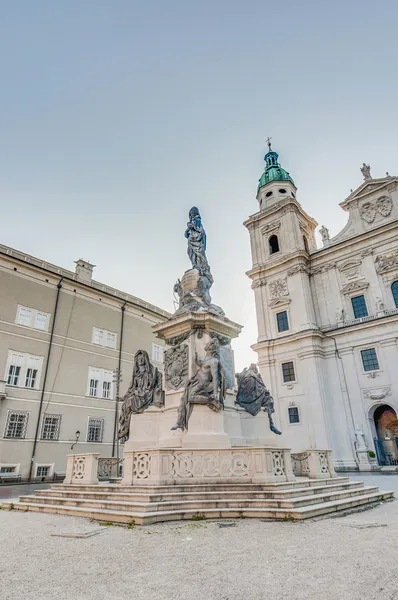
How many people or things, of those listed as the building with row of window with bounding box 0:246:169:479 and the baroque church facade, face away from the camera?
0

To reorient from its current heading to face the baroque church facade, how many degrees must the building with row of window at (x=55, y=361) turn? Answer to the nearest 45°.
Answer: approximately 45° to its left

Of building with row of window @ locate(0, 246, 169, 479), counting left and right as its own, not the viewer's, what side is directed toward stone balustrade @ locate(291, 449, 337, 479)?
front

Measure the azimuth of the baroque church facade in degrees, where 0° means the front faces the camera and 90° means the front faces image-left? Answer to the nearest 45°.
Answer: approximately 45°

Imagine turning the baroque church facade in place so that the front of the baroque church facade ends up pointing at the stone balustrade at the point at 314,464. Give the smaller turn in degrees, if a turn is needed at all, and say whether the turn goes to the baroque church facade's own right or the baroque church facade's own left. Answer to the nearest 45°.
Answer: approximately 45° to the baroque church facade's own left

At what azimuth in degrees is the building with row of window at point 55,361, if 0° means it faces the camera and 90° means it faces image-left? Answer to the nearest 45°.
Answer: approximately 315°

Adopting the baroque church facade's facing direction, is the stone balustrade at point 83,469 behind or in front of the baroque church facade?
in front

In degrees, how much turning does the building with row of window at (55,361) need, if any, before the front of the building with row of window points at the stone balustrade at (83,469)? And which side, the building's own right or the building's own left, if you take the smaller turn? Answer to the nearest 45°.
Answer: approximately 45° to the building's own right

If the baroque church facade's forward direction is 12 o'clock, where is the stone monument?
The stone monument is roughly at 11 o'clock from the baroque church facade.

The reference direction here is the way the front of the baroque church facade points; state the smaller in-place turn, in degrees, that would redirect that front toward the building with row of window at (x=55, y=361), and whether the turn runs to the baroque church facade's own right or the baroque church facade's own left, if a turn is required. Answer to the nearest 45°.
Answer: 0° — it already faces it
